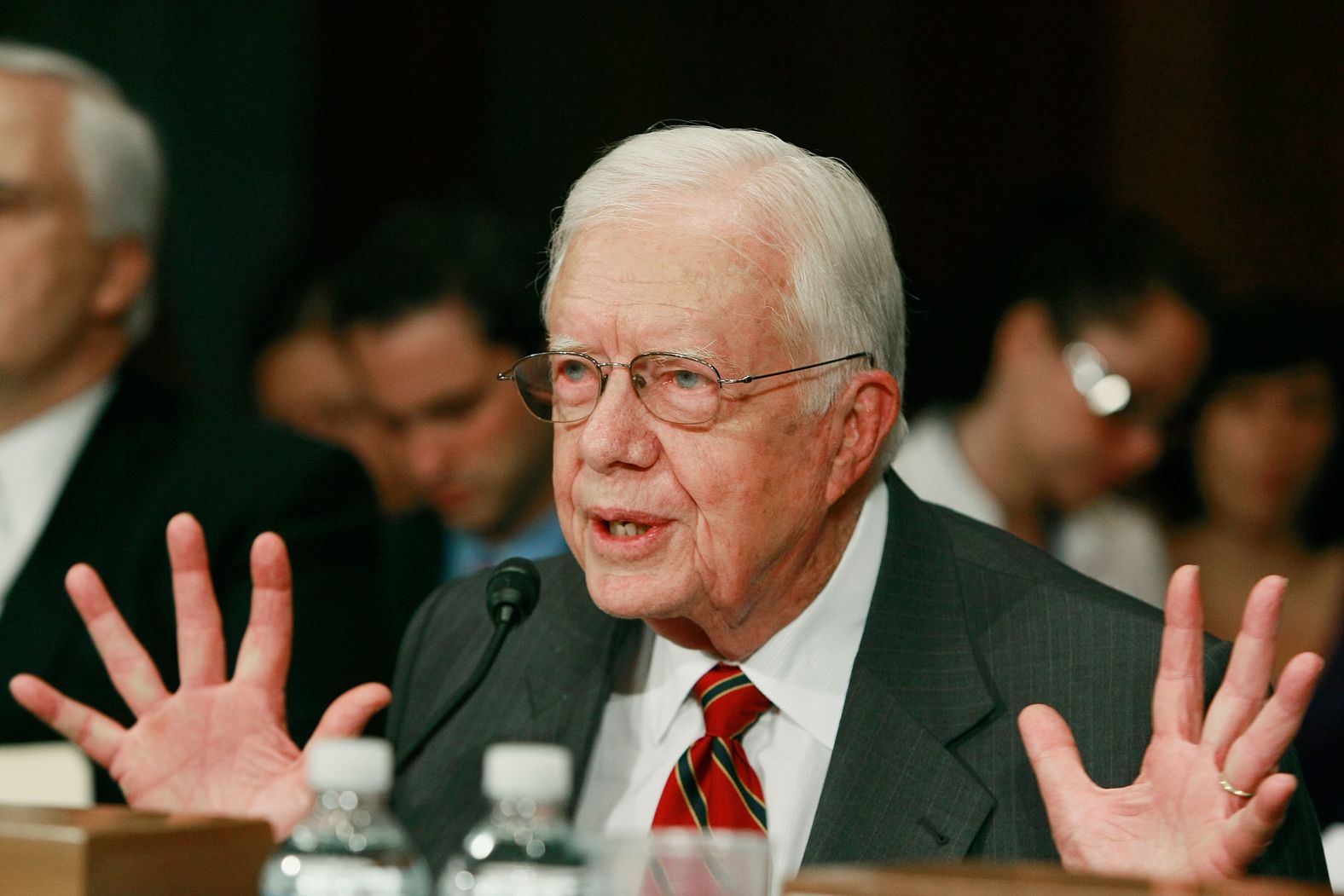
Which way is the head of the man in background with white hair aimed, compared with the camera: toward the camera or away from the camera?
toward the camera

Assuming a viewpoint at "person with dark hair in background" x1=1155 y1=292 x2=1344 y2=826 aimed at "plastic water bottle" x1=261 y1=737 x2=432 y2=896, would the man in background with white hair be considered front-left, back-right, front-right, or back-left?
front-right

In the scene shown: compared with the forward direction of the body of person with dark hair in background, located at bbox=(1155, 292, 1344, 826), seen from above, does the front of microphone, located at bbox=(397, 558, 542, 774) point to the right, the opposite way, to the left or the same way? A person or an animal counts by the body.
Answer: the opposite way

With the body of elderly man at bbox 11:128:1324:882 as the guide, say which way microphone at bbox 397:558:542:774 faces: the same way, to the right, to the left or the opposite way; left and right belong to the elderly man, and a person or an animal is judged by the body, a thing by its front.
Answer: the opposite way

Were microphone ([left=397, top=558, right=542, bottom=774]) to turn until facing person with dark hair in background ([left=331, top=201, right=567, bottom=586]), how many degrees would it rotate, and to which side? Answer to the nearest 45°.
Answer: approximately 45° to its left

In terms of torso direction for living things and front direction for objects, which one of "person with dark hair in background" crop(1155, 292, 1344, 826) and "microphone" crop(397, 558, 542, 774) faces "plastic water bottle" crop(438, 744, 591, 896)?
the person with dark hair in background

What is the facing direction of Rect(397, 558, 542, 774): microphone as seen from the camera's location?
facing away from the viewer and to the right of the viewer

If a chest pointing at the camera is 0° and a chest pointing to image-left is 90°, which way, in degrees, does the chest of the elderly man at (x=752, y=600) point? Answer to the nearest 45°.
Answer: approximately 45°

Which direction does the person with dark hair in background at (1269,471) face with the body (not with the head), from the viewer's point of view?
toward the camera

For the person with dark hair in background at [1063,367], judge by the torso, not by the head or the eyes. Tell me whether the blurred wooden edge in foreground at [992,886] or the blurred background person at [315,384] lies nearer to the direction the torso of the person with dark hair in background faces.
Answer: the blurred wooden edge in foreground

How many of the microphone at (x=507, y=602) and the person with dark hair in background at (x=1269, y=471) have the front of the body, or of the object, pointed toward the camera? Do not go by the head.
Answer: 1

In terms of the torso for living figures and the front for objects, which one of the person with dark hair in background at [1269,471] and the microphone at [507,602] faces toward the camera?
the person with dark hair in background

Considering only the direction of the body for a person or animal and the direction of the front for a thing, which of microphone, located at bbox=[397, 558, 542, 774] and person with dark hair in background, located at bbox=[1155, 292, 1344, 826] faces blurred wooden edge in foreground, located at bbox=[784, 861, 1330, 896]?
the person with dark hair in background

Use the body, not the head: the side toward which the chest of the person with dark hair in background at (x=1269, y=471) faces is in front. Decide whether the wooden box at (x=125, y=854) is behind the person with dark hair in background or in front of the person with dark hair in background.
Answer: in front

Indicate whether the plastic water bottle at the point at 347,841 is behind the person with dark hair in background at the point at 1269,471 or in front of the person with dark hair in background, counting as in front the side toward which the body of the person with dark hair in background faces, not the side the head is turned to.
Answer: in front

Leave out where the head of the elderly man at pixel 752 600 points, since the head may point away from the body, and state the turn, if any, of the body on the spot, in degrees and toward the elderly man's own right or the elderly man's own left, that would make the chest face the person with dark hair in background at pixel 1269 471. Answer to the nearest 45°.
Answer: approximately 180°
